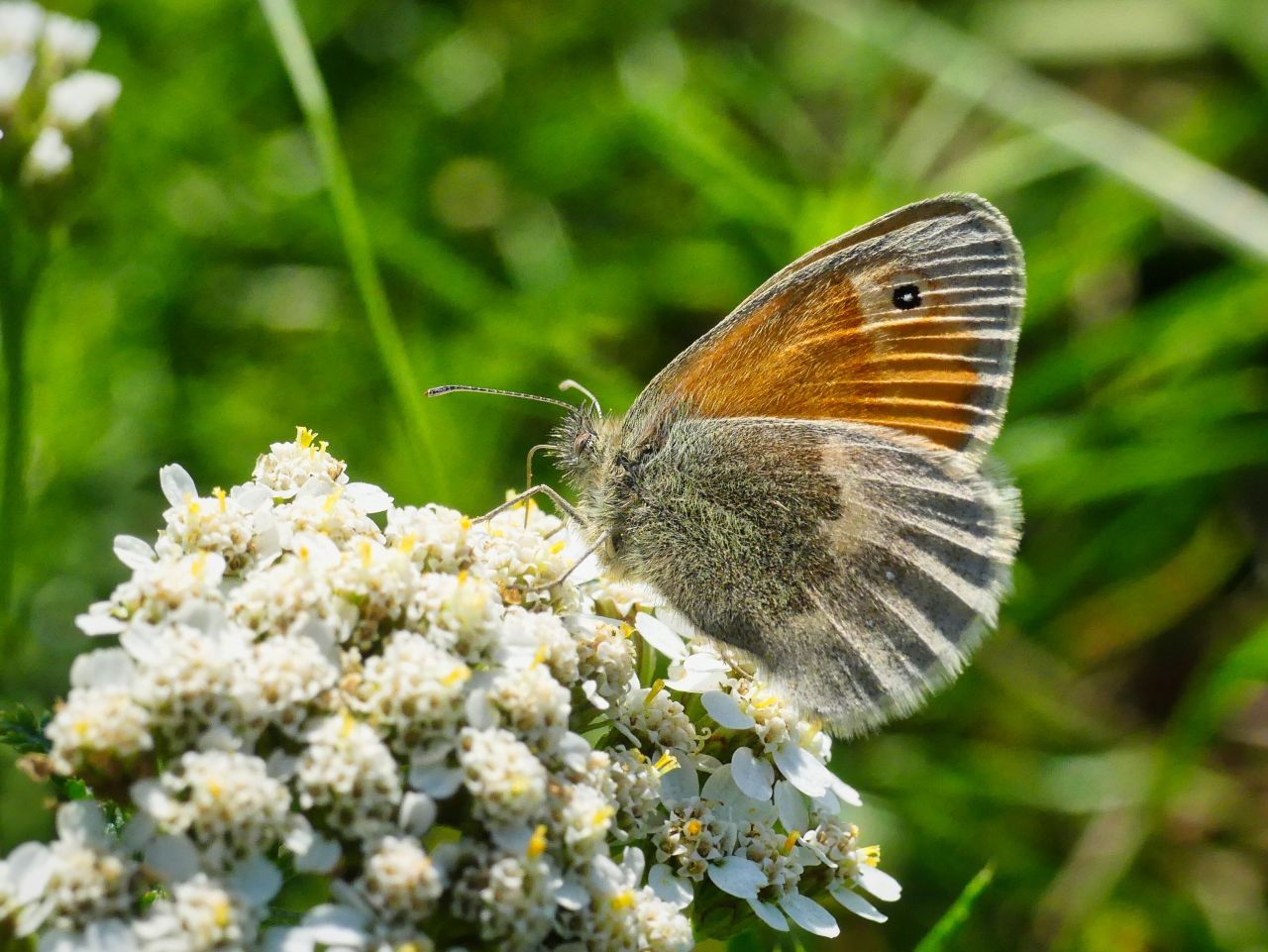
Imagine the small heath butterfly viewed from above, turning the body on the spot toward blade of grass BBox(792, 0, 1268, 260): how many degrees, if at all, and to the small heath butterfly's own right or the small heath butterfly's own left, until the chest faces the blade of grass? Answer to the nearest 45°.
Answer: approximately 135° to the small heath butterfly's own right

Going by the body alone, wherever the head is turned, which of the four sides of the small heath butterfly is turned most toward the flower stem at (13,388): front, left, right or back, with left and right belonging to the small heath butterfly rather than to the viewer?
front

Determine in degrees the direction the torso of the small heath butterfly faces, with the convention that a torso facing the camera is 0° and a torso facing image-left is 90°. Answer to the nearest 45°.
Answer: approximately 90°

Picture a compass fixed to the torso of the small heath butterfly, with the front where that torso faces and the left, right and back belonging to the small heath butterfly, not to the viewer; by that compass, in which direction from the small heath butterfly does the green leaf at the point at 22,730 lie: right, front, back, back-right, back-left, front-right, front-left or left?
front-left
